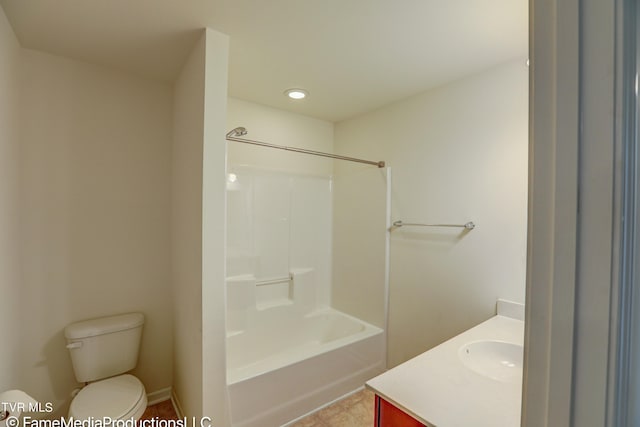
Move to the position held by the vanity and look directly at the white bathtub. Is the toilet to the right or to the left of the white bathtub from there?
left

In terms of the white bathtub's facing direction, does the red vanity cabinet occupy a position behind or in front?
in front

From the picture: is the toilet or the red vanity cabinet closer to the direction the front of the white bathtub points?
the red vanity cabinet

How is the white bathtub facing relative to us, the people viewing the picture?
facing the viewer and to the right of the viewer

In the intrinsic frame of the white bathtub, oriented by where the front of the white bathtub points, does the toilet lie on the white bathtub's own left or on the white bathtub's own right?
on the white bathtub's own right

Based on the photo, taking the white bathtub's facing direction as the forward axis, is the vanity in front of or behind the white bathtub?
in front

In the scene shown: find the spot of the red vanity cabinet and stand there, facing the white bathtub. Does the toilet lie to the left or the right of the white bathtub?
left
